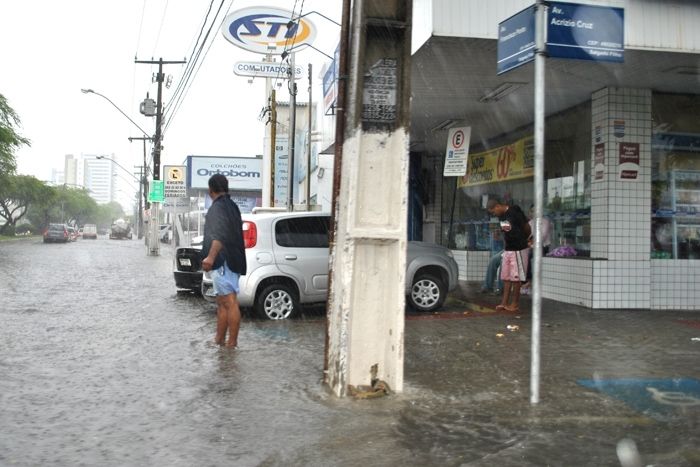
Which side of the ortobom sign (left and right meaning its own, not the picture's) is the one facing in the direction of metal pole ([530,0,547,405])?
front

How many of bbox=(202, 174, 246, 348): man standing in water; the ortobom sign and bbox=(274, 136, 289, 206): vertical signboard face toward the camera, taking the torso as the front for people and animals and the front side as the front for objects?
2

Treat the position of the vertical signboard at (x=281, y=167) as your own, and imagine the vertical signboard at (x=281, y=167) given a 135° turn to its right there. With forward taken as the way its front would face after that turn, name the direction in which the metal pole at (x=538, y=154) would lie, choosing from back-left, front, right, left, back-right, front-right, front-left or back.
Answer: back-left

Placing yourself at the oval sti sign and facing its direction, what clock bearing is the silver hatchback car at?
The silver hatchback car is roughly at 12 o'clock from the oval sti sign.

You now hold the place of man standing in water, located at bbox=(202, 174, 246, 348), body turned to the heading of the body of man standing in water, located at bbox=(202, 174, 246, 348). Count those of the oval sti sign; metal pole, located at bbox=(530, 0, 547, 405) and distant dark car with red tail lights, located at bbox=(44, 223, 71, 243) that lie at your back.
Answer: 1

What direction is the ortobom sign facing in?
toward the camera

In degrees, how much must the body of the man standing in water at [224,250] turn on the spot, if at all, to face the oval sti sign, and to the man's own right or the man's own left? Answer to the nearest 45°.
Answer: approximately 45° to the man's own right

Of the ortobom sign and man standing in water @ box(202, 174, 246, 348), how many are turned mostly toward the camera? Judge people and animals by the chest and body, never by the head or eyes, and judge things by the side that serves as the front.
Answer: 1

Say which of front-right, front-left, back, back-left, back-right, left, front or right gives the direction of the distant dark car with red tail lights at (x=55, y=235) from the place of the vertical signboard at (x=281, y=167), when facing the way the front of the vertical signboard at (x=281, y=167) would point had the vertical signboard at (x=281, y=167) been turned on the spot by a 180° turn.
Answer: front-left

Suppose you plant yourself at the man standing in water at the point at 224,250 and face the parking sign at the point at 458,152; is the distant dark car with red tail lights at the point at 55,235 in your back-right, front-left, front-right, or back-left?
front-left

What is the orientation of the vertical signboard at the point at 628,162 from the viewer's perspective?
toward the camera

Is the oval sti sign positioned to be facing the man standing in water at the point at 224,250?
yes

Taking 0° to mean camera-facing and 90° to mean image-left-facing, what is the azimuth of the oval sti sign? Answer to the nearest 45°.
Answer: approximately 0°
